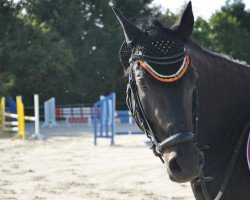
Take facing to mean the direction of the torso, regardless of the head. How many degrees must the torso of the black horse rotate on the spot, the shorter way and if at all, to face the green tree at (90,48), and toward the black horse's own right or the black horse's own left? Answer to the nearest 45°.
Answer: approximately 135° to the black horse's own right

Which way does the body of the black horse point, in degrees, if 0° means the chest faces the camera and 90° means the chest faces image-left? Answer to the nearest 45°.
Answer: approximately 45°
